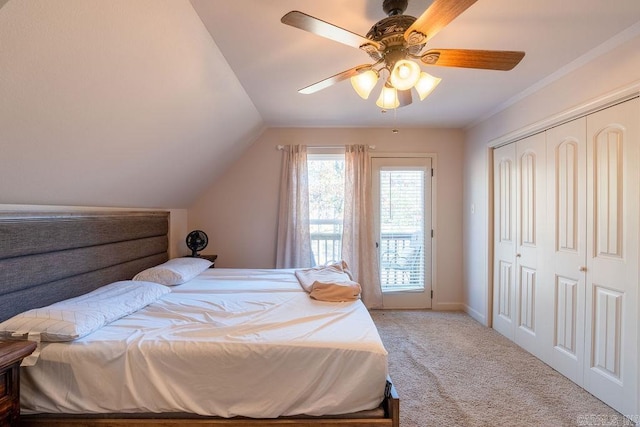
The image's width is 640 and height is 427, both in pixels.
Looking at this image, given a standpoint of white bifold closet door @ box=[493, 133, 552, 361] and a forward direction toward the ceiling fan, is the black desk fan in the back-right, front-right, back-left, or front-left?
front-right

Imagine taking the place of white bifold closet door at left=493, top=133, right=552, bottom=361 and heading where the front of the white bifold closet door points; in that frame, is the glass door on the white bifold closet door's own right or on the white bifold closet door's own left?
on the white bifold closet door's own right

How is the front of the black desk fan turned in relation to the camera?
facing the viewer and to the right of the viewer

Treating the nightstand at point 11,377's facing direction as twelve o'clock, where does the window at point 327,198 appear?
The window is roughly at 10 o'clock from the nightstand.

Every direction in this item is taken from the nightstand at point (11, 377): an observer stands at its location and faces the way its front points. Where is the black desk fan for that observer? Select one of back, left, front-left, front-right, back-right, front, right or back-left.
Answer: left

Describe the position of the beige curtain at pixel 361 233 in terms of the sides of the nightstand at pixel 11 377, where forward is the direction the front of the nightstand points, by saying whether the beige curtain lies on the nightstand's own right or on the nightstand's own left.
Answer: on the nightstand's own left

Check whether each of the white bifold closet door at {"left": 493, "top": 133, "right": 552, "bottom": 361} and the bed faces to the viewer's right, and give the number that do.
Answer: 1

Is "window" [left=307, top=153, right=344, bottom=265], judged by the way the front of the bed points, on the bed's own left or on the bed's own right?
on the bed's own left

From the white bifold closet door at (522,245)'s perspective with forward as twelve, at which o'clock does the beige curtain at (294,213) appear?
The beige curtain is roughly at 1 o'clock from the white bifold closet door.

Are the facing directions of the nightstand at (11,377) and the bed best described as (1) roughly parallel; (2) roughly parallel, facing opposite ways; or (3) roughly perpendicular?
roughly parallel

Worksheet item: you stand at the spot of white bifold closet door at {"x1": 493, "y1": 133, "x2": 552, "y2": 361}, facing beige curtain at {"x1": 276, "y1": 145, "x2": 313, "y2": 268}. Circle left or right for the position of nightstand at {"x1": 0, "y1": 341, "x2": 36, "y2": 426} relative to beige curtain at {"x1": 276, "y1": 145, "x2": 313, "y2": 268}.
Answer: left

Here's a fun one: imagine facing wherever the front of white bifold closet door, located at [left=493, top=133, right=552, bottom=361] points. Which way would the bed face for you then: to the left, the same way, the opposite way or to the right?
the opposite way

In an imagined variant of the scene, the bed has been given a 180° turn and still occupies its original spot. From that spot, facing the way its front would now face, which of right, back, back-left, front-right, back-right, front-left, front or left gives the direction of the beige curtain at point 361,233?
back-right

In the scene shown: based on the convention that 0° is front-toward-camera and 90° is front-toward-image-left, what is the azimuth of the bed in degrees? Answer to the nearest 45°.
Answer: approximately 270°

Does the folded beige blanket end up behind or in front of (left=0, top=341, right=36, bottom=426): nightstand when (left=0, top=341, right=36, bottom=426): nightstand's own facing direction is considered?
in front

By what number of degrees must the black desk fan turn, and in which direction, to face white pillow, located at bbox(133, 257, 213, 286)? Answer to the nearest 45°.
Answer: approximately 45° to its right
